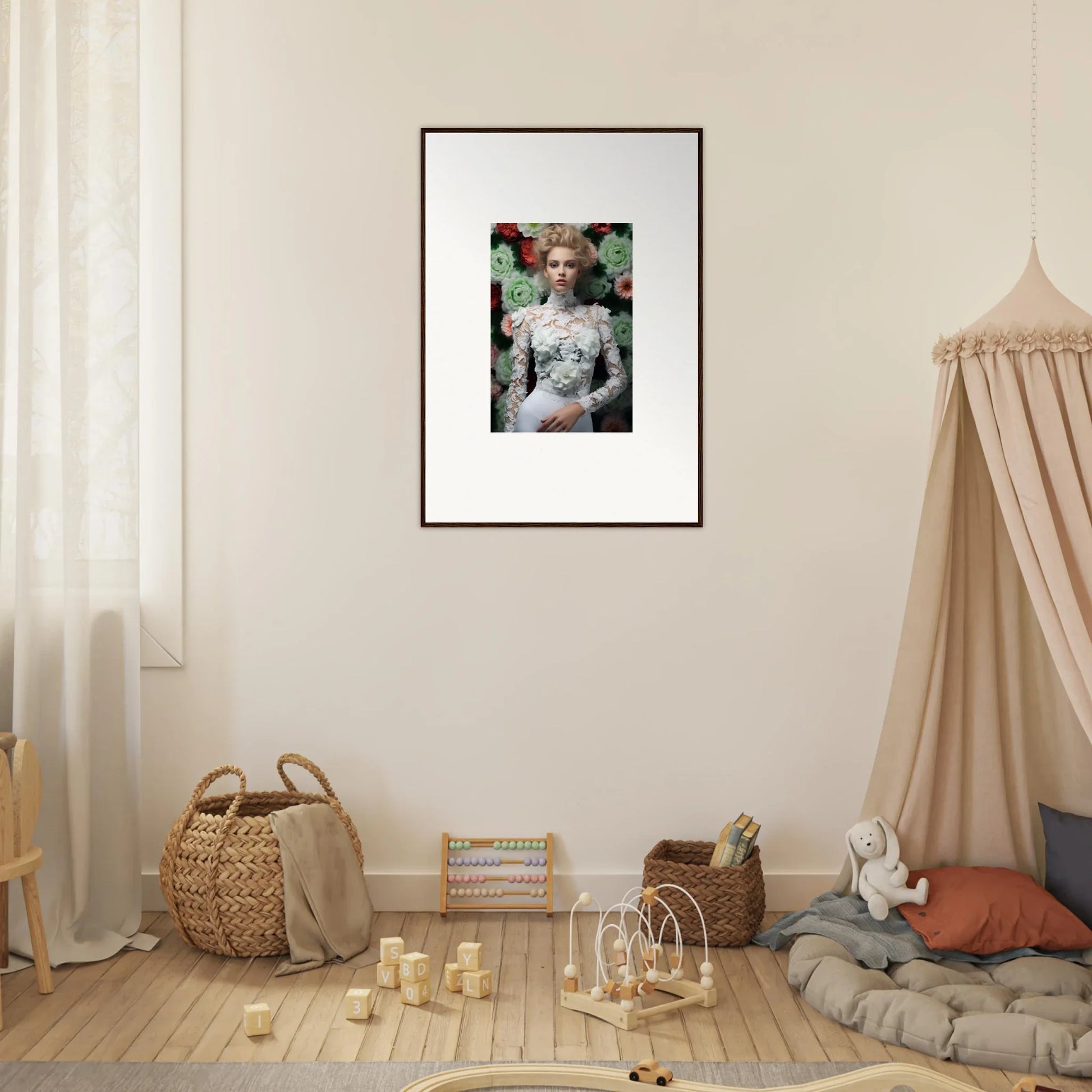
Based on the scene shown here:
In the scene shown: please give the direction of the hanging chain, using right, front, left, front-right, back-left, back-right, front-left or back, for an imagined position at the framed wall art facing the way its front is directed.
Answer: left

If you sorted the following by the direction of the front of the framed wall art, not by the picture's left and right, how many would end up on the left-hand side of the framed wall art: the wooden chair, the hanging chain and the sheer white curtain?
1

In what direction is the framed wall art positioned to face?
toward the camera
